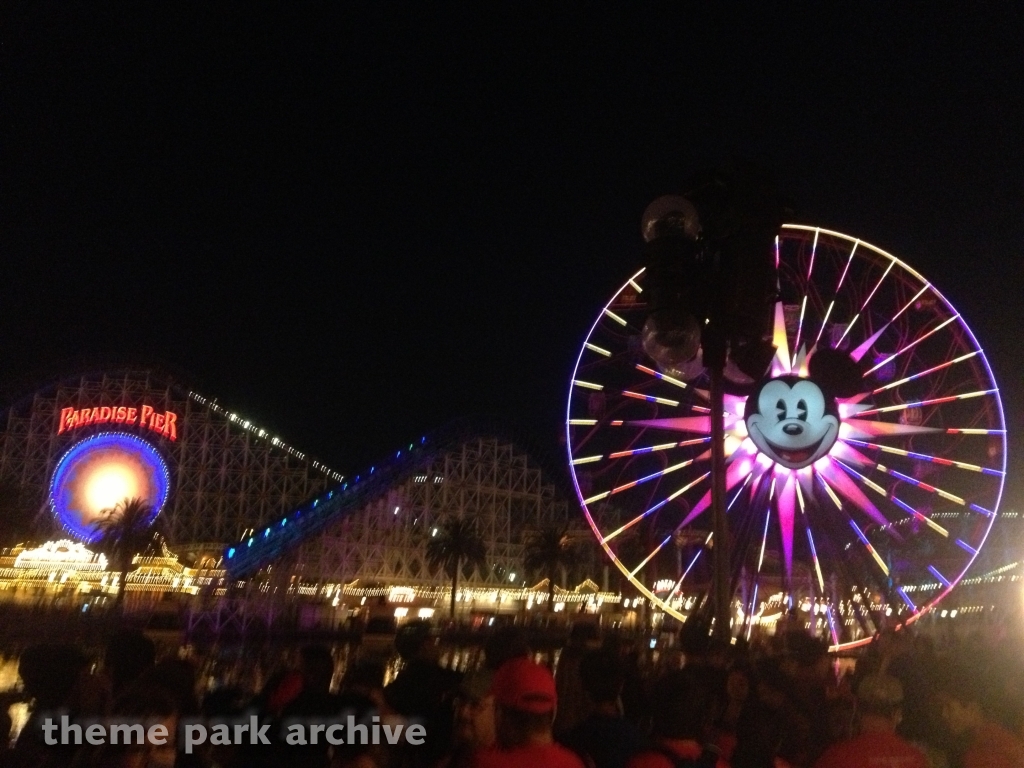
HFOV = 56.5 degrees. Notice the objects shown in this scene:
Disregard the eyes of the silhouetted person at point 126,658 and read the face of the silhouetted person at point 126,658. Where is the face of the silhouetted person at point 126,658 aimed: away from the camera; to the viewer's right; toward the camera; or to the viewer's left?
away from the camera

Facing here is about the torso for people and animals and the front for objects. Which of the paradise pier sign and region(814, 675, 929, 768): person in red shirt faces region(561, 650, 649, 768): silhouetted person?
the paradise pier sign

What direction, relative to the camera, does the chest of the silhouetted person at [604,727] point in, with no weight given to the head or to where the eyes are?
away from the camera

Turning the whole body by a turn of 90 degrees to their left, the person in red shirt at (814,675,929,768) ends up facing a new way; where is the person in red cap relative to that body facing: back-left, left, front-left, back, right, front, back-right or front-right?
front-left

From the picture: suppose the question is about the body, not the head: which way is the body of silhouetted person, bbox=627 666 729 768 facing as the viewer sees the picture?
away from the camera

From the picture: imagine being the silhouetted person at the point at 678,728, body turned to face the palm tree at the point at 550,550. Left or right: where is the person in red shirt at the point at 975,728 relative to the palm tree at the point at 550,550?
right

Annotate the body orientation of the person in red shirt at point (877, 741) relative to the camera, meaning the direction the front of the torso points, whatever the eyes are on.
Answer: away from the camera

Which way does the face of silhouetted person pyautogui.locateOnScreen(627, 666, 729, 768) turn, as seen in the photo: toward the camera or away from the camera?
away from the camera

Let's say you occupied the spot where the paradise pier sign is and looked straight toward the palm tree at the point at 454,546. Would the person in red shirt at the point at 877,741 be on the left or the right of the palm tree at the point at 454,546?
right

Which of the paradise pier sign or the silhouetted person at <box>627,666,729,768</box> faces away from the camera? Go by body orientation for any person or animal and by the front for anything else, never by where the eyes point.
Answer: the silhouetted person

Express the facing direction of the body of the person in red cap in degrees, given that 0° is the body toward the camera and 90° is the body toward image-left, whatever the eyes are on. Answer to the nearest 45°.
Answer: approximately 180°

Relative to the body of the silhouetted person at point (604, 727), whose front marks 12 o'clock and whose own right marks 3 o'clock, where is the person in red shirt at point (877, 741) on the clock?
the person in red shirt at point (877, 741) is roughly at 3 o'clock from the silhouetted person at point (604, 727).

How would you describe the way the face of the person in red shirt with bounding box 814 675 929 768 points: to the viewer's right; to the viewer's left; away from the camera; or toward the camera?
away from the camera

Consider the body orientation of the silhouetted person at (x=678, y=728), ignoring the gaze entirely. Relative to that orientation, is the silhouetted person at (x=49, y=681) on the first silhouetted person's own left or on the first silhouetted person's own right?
on the first silhouetted person's own left

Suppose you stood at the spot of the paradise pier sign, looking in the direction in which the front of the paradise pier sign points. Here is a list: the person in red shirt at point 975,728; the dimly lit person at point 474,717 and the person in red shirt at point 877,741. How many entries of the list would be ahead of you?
3
